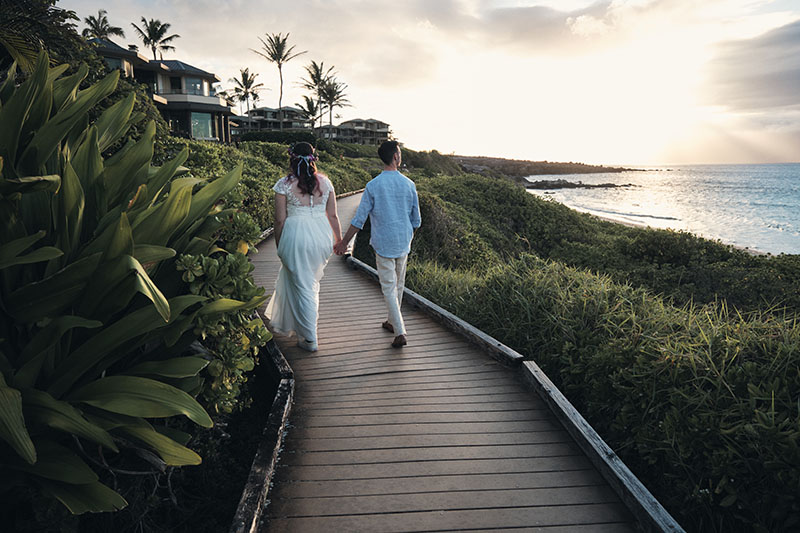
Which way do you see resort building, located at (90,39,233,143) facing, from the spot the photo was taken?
facing the viewer and to the right of the viewer

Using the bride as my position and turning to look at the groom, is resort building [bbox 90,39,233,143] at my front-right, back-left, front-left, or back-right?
back-left

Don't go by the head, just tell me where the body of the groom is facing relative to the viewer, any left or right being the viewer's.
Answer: facing away from the viewer

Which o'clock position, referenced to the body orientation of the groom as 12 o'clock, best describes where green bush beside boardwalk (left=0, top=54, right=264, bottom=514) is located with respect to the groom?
The green bush beside boardwalk is roughly at 7 o'clock from the groom.

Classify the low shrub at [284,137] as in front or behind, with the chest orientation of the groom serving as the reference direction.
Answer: in front

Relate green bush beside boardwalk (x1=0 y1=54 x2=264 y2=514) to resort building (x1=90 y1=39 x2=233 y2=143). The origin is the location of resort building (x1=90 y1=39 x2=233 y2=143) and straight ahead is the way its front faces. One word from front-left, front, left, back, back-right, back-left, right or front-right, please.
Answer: front-right

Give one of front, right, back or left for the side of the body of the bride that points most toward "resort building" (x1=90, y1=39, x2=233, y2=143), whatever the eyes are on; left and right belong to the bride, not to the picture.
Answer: front

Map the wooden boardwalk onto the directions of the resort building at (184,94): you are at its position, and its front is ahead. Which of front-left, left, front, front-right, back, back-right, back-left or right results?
front-right

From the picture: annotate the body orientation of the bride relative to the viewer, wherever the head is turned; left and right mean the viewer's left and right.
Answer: facing away from the viewer

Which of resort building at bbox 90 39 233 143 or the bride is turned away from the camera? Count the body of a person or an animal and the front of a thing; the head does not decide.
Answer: the bride

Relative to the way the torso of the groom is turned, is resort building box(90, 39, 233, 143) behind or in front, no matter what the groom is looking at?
in front

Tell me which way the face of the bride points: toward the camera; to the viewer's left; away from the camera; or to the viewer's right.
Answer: away from the camera
